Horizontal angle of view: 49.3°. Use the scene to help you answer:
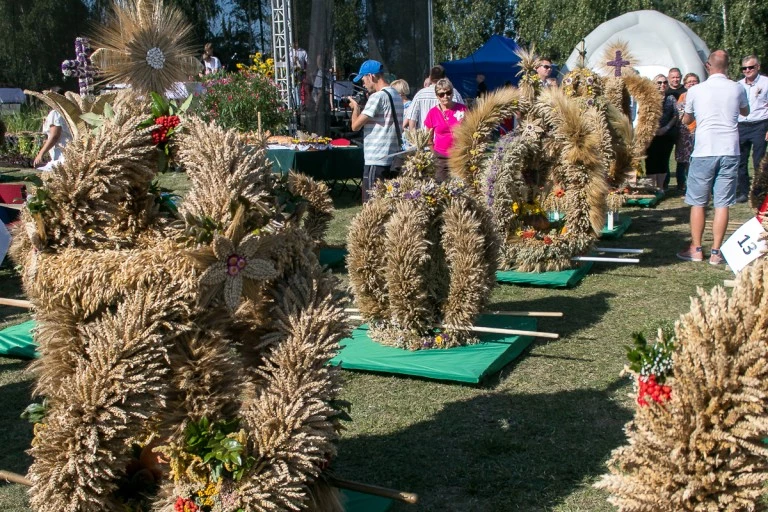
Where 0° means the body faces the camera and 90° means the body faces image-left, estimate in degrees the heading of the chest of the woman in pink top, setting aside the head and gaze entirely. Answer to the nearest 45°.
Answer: approximately 0°

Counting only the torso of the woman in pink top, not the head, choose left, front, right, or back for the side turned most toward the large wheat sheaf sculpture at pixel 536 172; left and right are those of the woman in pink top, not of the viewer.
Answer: front

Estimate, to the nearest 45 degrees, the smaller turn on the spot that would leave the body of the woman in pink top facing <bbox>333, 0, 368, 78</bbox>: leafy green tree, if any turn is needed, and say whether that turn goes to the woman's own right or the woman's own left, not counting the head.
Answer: approximately 180°

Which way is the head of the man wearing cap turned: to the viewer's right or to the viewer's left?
to the viewer's left

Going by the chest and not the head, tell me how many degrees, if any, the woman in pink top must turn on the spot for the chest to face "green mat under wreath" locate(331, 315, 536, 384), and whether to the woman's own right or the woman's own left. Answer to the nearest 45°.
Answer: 0° — they already face it

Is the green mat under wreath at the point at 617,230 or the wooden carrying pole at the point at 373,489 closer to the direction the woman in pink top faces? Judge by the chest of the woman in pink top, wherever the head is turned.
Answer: the wooden carrying pole

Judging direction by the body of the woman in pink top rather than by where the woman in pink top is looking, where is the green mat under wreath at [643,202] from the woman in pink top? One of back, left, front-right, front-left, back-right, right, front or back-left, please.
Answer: back-left

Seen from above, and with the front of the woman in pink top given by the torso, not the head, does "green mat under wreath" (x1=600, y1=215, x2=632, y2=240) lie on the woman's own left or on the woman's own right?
on the woman's own left

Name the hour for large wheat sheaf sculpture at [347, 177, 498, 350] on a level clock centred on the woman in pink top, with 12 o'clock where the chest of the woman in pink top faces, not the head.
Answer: The large wheat sheaf sculpture is roughly at 12 o'clock from the woman in pink top.

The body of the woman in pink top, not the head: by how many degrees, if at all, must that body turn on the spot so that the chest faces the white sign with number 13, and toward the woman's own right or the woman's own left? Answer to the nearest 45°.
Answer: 0° — they already face it

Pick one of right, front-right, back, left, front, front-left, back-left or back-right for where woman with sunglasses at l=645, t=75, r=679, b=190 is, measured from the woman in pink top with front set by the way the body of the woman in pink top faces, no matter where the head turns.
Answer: back-left
